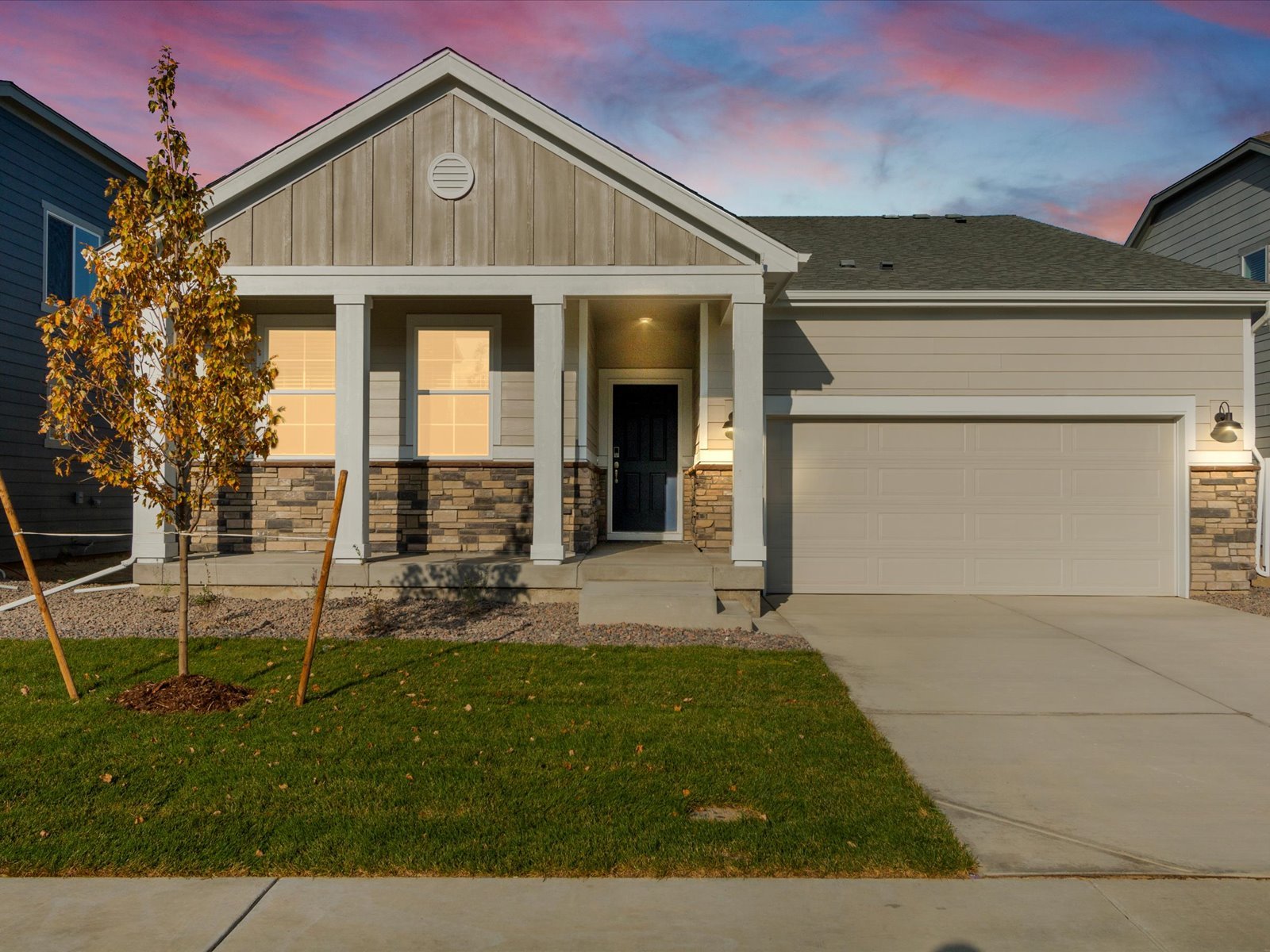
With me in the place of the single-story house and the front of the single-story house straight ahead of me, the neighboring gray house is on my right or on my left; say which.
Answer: on my left

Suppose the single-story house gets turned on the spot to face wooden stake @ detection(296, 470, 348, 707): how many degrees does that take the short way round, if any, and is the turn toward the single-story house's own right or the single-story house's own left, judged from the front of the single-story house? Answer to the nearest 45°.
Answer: approximately 45° to the single-story house's own right

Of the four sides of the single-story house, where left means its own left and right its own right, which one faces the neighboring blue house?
right

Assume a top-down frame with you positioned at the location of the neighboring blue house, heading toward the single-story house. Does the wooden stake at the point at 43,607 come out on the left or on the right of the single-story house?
right

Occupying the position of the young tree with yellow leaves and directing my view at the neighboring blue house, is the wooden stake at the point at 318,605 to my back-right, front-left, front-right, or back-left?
back-right

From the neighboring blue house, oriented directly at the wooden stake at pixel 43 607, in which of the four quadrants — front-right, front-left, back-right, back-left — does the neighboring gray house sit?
front-left

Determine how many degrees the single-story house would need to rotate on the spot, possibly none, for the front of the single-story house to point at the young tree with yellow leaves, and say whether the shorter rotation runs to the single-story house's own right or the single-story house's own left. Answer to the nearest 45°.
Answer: approximately 45° to the single-story house's own right

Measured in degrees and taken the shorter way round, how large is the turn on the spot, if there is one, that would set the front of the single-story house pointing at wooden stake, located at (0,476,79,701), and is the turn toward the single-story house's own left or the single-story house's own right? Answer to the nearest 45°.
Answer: approximately 45° to the single-story house's own right

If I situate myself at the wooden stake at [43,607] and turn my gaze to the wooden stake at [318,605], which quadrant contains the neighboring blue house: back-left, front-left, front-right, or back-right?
back-left

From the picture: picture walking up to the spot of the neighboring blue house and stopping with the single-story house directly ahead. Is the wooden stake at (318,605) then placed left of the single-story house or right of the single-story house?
right

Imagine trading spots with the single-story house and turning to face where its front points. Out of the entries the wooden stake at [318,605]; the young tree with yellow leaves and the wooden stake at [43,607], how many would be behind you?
0

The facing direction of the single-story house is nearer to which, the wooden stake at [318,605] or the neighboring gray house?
the wooden stake

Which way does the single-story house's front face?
toward the camera

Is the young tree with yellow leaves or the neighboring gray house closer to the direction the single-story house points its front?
the young tree with yellow leaves
